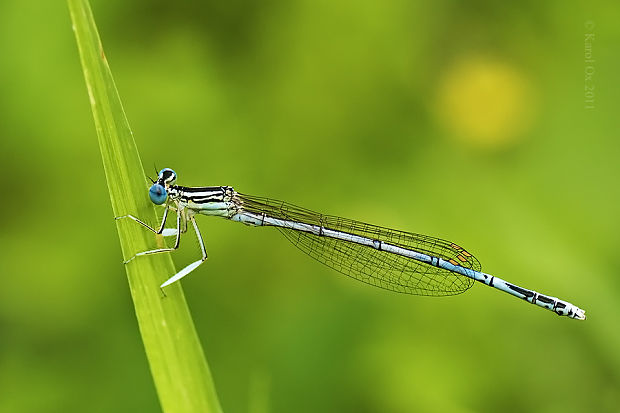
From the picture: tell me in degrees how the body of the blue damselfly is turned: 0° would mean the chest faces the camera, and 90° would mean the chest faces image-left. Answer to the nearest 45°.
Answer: approximately 90°
